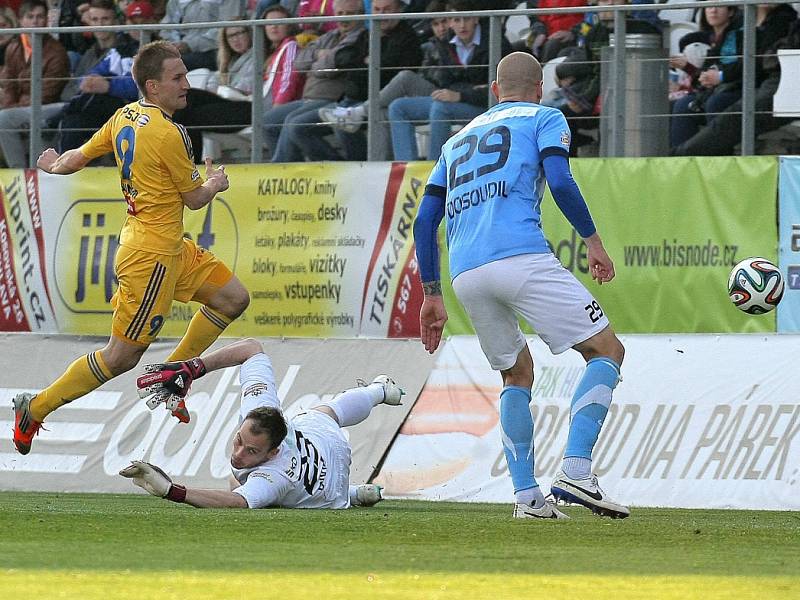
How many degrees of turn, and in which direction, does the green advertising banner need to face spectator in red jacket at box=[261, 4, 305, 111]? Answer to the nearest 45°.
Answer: approximately 135° to its right

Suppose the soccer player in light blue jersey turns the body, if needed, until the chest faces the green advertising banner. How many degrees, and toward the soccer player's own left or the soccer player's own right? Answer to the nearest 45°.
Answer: approximately 45° to the soccer player's own left

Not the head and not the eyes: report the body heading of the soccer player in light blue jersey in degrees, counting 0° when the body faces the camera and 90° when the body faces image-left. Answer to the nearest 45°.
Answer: approximately 225°

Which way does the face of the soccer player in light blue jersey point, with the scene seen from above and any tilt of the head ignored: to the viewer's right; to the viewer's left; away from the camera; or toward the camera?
away from the camera

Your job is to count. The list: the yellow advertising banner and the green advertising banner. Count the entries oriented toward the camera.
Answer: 2

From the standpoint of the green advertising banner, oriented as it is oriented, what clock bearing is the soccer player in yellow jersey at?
The soccer player in yellow jersey is roughly at 2 o'clock from the green advertising banner.

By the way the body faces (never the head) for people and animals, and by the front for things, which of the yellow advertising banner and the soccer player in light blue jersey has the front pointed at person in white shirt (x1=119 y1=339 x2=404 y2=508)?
the yellow advertising banner

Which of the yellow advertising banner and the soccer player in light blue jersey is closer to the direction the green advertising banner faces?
the soccer player in light blue jersey

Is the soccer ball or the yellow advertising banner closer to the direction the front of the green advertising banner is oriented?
the soccer ball

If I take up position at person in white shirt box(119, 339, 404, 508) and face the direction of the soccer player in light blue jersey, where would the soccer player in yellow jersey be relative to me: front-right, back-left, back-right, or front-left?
back-left
